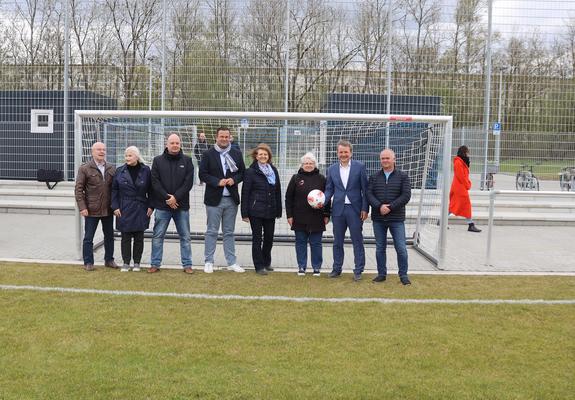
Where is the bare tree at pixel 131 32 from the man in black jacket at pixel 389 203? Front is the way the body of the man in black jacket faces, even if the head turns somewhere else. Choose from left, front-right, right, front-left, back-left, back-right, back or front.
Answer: back-right

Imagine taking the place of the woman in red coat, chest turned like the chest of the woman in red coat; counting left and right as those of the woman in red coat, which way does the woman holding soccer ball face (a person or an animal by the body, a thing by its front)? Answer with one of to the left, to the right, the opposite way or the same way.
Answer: to the right

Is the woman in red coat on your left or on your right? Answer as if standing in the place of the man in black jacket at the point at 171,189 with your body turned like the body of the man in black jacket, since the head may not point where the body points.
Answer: on your left

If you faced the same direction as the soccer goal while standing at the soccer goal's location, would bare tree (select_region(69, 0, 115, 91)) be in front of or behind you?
behind

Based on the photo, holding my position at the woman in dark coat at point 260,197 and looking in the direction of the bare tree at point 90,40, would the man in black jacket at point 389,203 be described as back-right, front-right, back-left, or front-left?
back-right

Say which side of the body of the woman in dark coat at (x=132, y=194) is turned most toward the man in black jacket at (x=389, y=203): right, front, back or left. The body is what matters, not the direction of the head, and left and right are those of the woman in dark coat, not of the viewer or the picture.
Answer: left

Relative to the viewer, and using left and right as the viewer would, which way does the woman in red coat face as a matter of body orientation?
facing to the right of the viewer

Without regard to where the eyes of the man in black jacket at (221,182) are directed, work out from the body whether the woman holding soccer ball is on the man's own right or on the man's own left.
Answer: on the man's own left

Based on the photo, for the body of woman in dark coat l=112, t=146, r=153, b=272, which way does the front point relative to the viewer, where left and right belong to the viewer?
facing the viewer

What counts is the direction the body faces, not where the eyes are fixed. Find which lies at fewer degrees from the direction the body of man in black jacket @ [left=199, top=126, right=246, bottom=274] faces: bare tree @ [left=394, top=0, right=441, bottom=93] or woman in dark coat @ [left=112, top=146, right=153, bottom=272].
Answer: the woman in dark coat

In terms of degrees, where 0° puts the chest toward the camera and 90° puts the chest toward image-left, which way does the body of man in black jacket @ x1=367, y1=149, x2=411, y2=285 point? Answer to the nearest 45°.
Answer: approximately 0°

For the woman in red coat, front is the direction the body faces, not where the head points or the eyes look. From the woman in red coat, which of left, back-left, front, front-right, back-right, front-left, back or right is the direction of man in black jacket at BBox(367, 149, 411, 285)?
right
